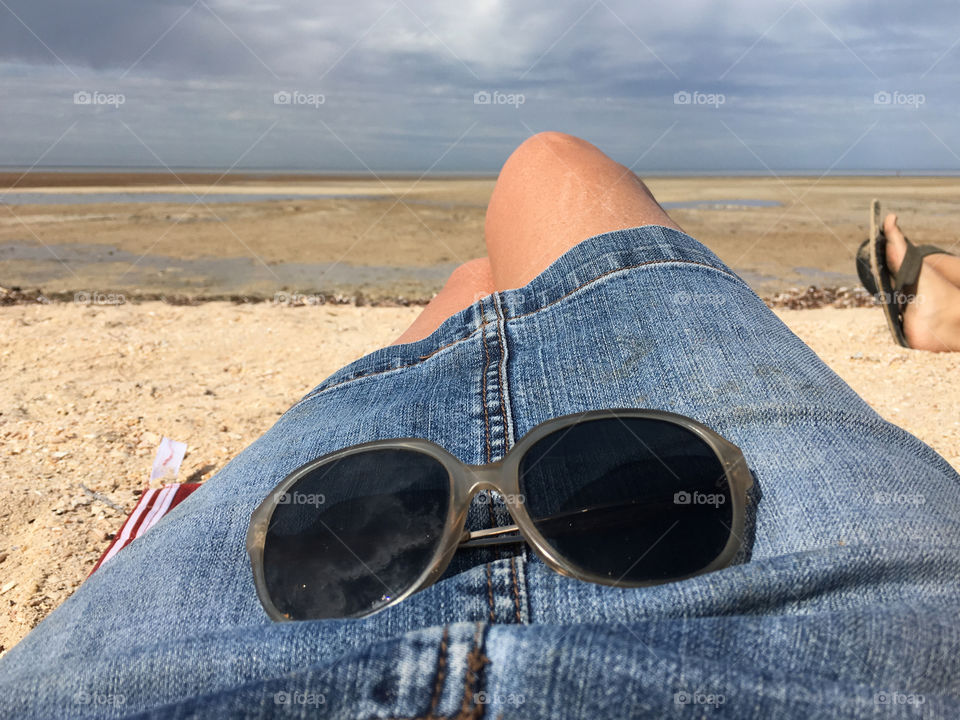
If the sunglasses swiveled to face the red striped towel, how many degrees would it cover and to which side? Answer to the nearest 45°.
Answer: approximately 135° to its right

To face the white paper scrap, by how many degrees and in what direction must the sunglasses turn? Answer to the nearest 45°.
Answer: approximately 135° to its right

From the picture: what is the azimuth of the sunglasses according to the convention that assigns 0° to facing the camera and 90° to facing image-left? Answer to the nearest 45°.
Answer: approximately 0°
